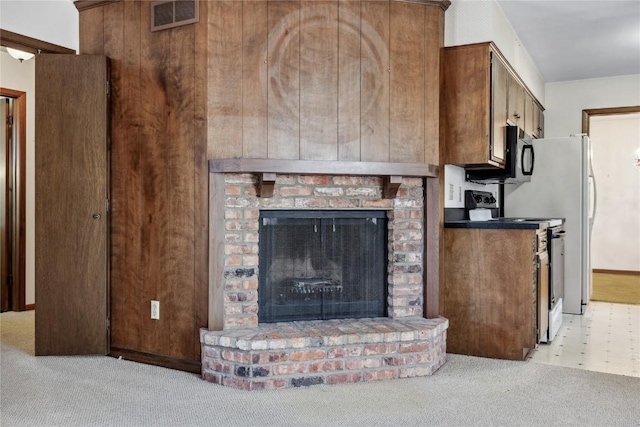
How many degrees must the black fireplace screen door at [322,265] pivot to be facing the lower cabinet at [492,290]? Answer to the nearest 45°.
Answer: approximately 90° to its left

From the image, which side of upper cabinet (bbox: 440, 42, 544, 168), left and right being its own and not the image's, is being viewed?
right

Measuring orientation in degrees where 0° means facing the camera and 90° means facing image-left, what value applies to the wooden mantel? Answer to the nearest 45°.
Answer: approximately 0°

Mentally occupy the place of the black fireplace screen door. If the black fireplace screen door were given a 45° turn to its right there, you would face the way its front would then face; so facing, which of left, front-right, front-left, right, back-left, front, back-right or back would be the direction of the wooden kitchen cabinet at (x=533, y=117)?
back

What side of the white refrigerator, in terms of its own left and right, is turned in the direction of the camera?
right

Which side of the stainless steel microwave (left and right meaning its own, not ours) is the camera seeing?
right
